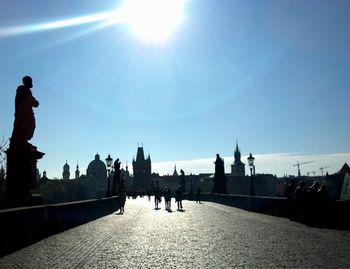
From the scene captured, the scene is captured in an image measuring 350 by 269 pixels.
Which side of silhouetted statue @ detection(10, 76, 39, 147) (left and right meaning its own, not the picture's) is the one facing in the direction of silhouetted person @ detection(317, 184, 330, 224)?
front

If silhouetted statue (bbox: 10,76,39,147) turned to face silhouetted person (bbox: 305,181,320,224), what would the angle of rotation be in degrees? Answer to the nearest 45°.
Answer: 0° — it already faces them

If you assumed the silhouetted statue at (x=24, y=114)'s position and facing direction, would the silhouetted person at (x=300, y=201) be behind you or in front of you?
in front

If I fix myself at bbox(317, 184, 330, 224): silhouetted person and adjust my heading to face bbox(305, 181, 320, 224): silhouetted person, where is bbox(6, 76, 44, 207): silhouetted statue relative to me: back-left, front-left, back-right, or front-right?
front-left

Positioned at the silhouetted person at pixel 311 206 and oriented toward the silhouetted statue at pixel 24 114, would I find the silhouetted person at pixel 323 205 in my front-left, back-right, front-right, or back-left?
back-left

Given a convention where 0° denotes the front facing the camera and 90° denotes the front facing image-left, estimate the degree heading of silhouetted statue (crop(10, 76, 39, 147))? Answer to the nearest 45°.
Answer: approximately 270°
